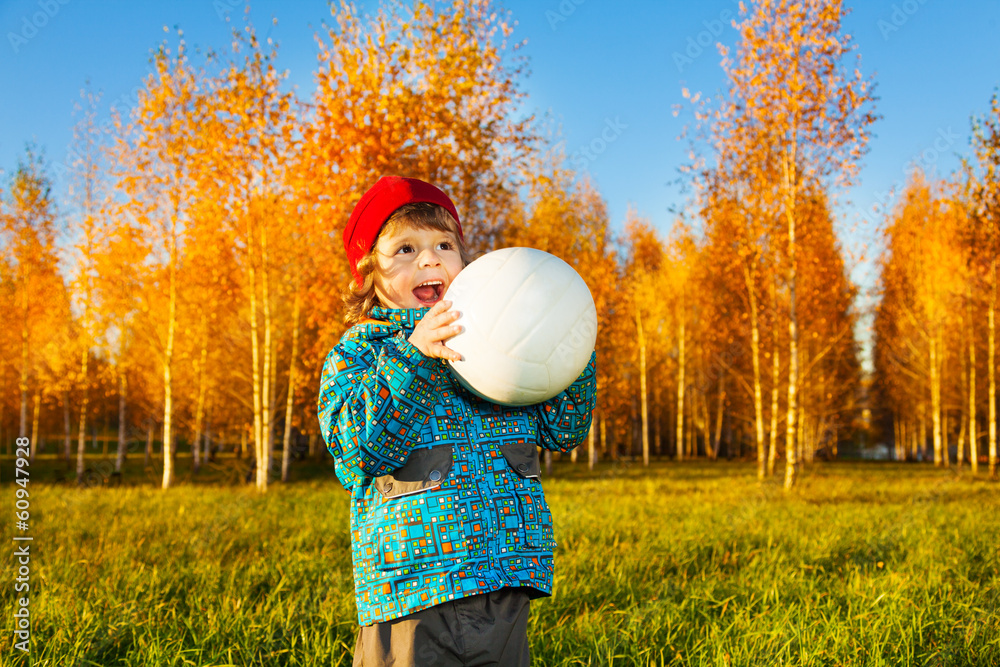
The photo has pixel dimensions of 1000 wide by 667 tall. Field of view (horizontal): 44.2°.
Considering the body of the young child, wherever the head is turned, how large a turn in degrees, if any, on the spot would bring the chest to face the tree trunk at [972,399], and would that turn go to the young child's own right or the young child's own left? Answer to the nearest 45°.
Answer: approximately 90° to the young child's own left

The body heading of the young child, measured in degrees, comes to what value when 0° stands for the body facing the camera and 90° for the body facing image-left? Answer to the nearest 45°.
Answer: approximately 315°
